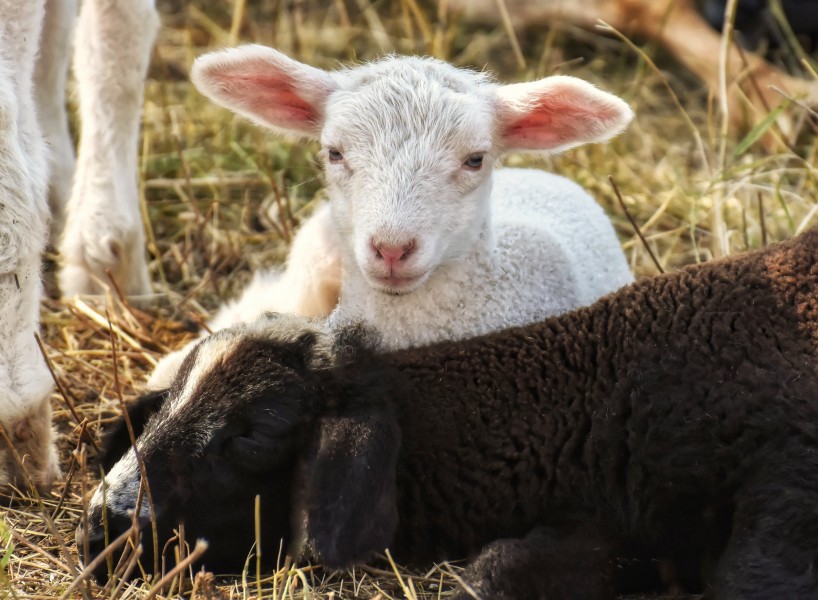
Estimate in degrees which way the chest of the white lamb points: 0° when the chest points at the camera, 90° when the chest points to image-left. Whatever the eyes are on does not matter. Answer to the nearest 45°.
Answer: approximately 45°

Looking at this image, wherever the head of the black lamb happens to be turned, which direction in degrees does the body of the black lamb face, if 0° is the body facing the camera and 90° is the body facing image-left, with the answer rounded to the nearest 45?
approximately 90°

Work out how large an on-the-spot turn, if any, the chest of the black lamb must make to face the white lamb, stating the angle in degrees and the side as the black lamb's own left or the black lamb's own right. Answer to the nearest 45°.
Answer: approximately 45° to the black lamb's own right
